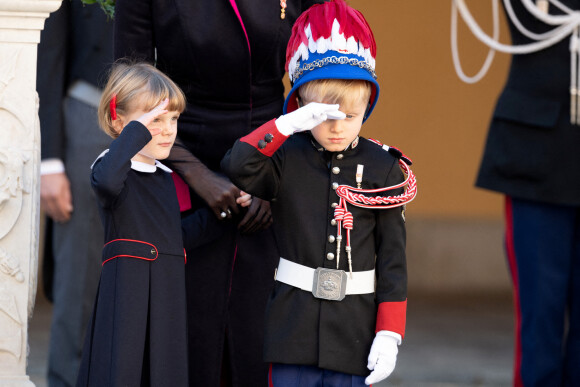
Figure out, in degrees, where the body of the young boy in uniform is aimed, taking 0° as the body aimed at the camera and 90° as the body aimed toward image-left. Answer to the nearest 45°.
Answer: approximately 0°

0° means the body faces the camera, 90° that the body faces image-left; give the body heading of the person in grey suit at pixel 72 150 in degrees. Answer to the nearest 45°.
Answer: approximately 315°

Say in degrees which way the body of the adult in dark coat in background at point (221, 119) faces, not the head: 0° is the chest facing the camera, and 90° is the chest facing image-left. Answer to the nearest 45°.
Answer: approximately 0°

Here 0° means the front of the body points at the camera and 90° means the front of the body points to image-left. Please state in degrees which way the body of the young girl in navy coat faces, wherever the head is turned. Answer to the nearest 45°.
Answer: approximately 315°

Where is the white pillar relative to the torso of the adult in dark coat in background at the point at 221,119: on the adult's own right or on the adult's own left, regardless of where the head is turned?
on the adult's own right

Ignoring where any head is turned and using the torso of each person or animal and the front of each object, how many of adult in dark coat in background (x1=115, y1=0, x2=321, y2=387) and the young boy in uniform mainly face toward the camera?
2

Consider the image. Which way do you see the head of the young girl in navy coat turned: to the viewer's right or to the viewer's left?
to the viewer's right

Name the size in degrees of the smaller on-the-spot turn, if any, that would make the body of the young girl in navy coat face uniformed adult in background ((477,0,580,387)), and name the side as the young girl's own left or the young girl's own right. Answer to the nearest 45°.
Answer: approximately 45° to the young girl's own left
